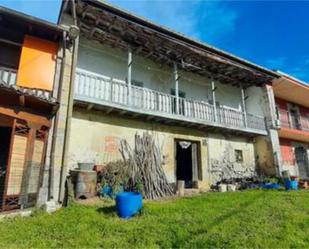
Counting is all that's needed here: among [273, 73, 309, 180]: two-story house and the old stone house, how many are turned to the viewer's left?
0

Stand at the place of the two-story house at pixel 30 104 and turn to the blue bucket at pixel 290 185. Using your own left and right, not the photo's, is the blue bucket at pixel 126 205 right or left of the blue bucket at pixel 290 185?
right

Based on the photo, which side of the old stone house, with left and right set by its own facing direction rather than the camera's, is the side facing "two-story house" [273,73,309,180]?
left

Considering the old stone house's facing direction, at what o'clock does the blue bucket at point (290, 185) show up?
The blue bucket is roughly at 10 o'clock from the old stone house.

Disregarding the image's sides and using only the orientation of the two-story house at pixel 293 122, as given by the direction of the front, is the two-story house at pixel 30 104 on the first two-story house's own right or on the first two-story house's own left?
on the first two-story house's own right

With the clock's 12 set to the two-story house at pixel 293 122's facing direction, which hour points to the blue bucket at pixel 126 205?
The blue bucket is roughly at 2 o'clock from the two-story house.

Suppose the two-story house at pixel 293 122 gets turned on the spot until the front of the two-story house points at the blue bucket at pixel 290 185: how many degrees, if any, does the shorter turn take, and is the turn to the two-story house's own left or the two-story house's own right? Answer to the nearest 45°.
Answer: approximately 45° to the two-story house's own right

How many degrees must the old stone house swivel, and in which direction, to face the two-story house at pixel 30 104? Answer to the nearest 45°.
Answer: approximately 90° to its right

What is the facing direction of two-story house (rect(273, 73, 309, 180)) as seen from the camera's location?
facing the viewer and to the right of the viewer

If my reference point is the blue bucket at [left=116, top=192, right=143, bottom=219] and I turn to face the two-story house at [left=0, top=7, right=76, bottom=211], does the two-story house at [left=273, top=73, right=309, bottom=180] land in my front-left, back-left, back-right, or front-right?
back-right
